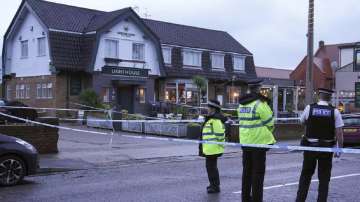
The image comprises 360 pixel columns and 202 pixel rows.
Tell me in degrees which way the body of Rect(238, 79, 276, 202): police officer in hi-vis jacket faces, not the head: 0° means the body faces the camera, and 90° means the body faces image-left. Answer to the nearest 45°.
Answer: approximately 225°

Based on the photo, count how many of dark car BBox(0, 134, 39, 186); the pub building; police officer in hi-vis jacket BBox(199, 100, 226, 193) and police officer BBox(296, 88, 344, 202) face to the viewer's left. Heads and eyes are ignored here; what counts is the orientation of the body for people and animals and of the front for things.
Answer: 1

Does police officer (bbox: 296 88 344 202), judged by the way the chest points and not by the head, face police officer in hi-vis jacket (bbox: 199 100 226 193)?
no

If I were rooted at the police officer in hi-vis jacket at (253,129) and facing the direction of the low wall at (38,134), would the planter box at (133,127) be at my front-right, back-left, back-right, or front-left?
front-right

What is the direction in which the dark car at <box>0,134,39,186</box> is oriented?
to the viewer's right
